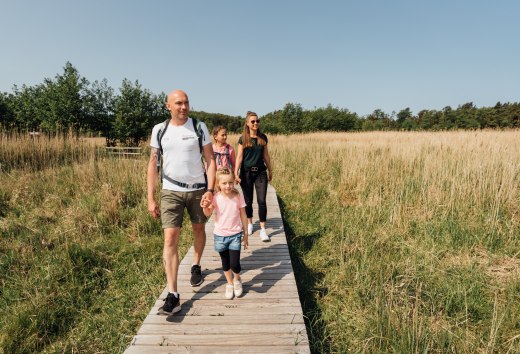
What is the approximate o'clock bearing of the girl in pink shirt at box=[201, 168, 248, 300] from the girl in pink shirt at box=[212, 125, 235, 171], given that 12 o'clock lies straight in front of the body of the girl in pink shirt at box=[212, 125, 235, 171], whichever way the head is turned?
the girl in pink shirt at box=[201, 168, 248, 300] is roughly at 12 o'clock from the girl in pink shirt at box=[212, 125, 235, 171].

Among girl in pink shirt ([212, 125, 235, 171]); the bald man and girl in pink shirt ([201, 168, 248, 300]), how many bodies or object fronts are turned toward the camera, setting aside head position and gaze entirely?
3

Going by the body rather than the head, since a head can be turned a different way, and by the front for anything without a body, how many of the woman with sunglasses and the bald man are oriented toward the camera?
2

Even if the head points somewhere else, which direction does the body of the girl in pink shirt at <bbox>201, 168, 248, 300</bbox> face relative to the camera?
toward the camera

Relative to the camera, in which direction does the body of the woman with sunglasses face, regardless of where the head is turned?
toward the camera

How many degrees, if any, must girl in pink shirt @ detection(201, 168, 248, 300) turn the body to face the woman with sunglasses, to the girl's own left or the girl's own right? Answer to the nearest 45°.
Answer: approximately 180°

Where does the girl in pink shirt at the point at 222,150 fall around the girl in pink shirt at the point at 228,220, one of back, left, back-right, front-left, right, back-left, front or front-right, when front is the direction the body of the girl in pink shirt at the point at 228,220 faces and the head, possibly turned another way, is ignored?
back

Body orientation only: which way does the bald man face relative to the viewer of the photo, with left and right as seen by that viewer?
facing the viewer

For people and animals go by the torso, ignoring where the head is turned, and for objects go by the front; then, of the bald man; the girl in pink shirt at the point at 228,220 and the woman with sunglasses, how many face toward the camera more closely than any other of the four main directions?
3

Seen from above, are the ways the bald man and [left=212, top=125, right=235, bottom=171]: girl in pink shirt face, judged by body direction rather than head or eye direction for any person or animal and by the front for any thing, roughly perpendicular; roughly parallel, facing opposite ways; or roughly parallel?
roughly parallel

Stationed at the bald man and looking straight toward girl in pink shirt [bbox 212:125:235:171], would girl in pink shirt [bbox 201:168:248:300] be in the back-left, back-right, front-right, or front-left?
front-right

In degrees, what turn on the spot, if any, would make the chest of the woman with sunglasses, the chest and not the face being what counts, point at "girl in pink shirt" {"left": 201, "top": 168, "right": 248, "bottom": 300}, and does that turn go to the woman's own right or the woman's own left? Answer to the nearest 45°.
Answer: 0° — they already face them
